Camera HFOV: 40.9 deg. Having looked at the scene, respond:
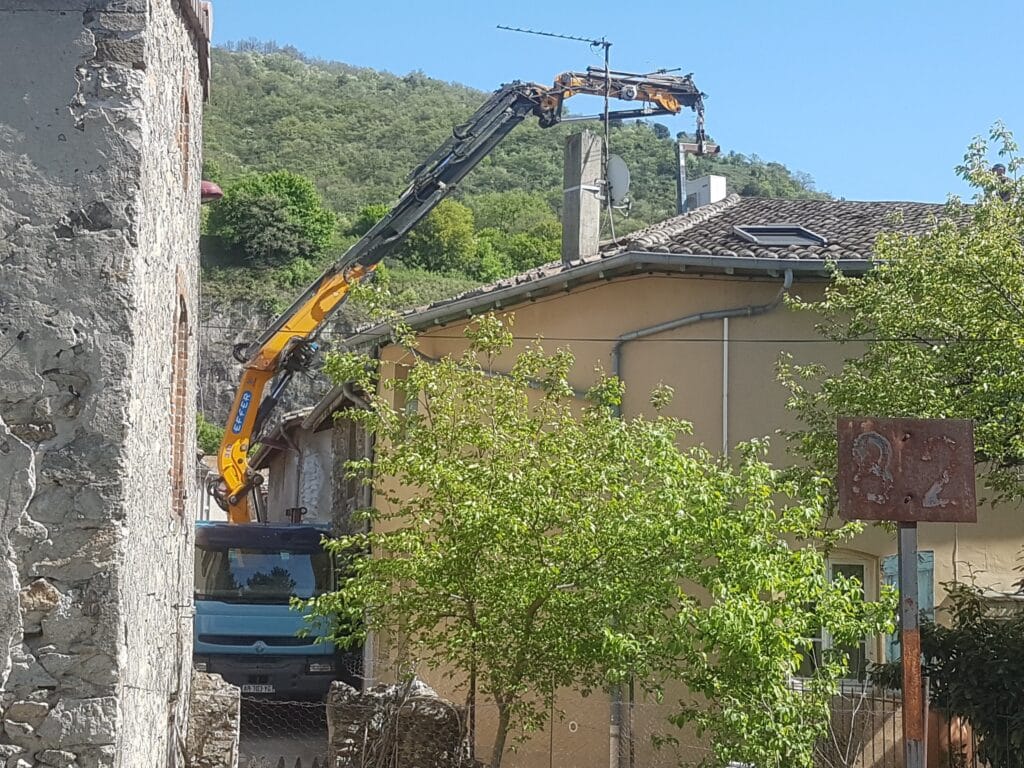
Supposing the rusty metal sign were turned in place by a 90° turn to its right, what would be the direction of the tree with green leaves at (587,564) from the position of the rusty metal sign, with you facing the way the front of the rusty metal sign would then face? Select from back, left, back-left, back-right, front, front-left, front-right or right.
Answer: front-right

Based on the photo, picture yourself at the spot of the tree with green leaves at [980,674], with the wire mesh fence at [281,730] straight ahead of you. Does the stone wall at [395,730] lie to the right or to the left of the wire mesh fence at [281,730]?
left

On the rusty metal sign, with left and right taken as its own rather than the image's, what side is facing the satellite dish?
back

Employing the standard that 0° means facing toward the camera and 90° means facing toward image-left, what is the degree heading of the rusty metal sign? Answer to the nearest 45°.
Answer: approximately 0°

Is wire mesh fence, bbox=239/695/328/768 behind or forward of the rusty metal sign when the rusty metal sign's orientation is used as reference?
behind

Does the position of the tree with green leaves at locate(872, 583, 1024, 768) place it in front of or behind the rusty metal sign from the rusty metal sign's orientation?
behind

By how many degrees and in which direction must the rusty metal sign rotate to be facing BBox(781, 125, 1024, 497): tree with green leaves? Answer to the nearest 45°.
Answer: approximately 180°

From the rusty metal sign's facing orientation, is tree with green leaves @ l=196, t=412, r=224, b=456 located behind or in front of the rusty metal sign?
behind

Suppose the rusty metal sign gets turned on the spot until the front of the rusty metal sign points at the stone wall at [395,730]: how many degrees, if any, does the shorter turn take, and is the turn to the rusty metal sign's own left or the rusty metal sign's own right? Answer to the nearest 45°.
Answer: approximately 135° to the rusty metal sign's own right
